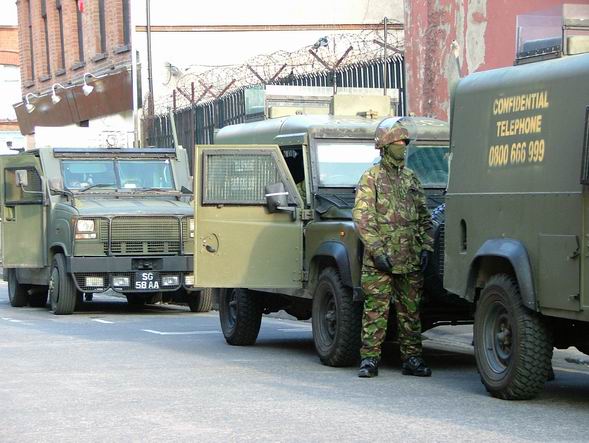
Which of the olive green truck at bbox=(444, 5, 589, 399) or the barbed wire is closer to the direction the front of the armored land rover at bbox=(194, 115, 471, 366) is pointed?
the olive green truck

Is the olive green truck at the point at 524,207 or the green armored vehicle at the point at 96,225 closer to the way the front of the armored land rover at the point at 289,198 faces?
the olive green truck

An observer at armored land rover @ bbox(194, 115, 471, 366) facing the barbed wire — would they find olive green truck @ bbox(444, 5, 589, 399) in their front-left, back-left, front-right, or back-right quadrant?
back-right

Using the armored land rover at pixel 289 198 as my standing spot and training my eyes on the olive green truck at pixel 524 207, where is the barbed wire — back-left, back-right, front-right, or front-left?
back-left

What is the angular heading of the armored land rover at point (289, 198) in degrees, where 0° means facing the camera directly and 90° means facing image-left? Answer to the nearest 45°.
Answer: approximately 315°
